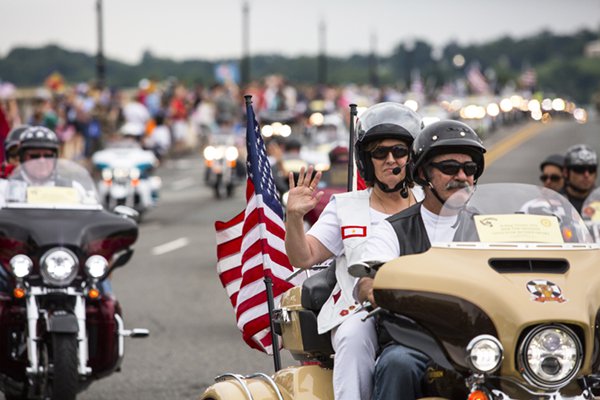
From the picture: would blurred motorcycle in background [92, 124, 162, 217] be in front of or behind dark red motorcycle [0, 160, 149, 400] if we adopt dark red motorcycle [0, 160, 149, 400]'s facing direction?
behind

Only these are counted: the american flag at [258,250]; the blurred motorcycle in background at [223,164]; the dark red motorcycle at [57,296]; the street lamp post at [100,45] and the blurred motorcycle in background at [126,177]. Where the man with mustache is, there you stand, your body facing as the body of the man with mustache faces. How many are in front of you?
0

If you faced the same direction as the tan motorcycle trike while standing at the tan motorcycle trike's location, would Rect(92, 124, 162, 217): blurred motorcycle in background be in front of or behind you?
behind

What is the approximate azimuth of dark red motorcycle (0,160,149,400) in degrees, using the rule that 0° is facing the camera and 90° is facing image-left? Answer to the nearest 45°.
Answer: approximately 0°

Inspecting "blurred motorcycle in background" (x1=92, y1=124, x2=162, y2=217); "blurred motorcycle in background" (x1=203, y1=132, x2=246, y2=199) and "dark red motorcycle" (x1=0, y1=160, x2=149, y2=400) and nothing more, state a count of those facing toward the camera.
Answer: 3

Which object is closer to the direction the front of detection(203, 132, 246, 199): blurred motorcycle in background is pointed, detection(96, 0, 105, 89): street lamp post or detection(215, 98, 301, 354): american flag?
the american flag

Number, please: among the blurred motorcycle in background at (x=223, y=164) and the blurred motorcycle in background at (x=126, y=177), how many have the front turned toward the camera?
2

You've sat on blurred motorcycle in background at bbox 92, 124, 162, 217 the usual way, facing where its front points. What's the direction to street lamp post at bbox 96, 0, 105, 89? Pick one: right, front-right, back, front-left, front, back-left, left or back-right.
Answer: back

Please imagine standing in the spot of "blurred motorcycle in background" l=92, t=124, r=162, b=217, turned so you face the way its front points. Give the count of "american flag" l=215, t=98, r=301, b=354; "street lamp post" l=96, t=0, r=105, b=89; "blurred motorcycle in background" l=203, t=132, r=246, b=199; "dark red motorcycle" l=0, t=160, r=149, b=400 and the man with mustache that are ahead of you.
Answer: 3

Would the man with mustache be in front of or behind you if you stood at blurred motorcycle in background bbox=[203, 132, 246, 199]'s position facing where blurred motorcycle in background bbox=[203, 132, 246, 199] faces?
in front

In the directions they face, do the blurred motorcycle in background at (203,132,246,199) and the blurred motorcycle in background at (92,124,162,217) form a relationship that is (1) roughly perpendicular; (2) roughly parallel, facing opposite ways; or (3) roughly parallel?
roughly parallel

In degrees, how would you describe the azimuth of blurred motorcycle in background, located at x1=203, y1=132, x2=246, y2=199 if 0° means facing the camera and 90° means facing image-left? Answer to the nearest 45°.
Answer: approximately 0°

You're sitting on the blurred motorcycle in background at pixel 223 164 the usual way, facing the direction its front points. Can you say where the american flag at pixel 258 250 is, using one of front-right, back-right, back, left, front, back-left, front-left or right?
front

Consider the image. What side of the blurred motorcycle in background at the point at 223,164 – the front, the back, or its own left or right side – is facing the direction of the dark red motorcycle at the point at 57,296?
front

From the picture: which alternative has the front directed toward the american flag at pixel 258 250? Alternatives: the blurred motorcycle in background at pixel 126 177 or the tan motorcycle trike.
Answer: the blurred motorcycle in background

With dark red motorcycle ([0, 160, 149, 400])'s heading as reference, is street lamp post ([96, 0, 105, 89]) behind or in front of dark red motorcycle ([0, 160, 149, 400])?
behind

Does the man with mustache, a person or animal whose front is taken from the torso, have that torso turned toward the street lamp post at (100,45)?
no

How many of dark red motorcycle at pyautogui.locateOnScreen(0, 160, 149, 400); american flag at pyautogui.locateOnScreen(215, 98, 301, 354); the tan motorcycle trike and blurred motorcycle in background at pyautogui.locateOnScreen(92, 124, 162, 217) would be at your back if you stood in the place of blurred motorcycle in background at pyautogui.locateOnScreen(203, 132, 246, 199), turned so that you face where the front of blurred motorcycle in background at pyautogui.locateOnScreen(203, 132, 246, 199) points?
0

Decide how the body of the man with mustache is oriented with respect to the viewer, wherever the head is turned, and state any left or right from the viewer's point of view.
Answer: facing the viewer and to the right of the viewer
